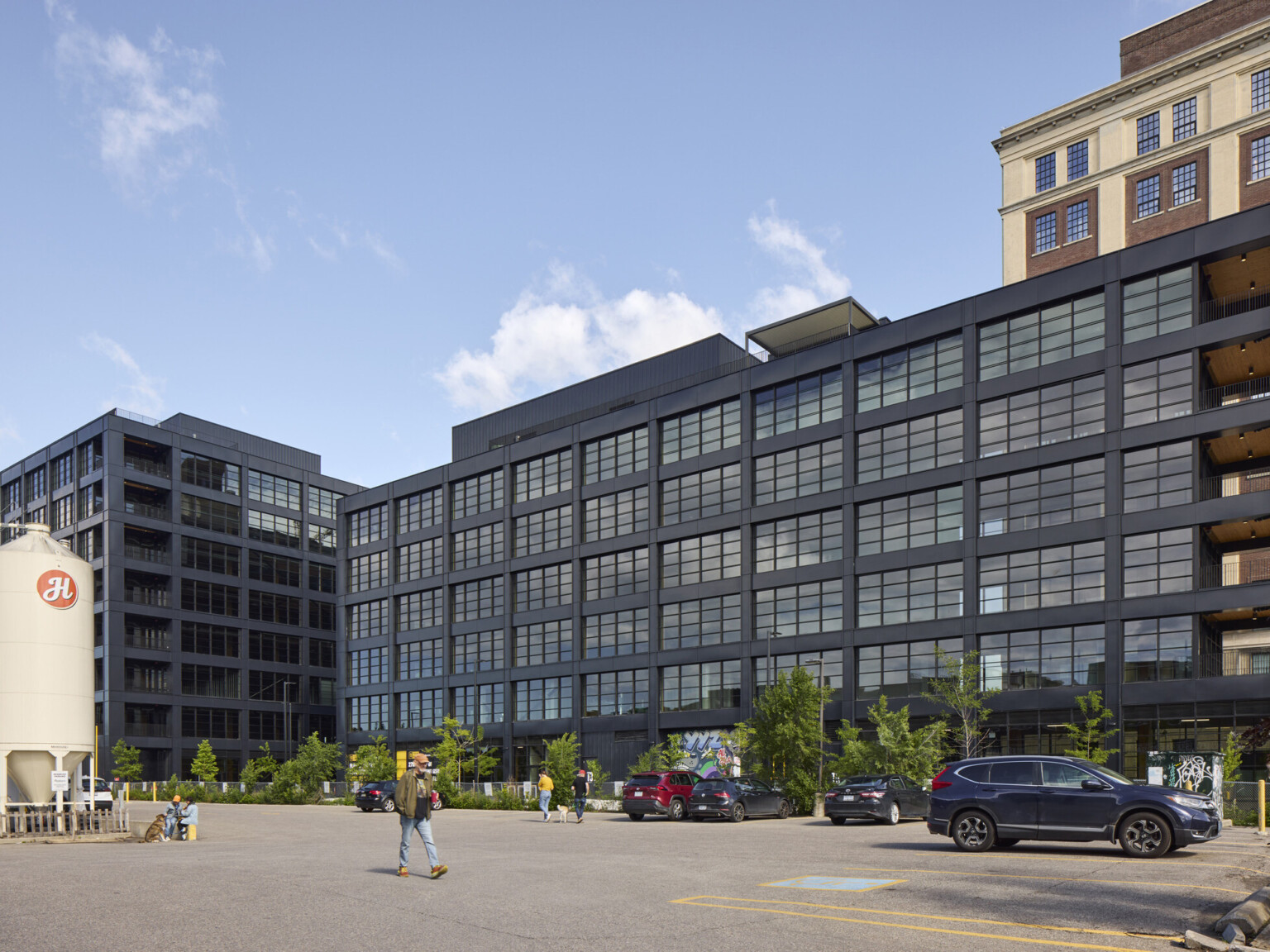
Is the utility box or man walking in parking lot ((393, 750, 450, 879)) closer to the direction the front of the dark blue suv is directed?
the utility box

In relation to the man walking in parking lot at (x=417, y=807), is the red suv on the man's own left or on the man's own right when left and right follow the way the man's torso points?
on the man's own left

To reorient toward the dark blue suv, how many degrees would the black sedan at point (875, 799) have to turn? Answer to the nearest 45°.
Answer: approximately 135° to its right

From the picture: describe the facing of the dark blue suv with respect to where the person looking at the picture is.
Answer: facing to the right of the viewer

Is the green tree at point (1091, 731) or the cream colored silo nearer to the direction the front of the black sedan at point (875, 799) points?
the green tree

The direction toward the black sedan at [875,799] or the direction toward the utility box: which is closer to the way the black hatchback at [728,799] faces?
the utility box

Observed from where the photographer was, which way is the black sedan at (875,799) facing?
facing away from the viewer and to the right of the viewer
